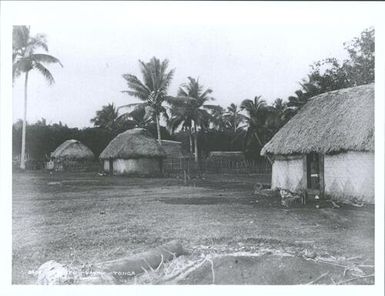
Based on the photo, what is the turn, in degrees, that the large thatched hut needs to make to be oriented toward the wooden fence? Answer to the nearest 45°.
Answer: approximately 90° to its right

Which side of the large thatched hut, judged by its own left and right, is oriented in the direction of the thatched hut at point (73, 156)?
right

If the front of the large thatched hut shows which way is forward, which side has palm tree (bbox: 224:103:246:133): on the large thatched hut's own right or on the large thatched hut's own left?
on the large thatched hut's own right

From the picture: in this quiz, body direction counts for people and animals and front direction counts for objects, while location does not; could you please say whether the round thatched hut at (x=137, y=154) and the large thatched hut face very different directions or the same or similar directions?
same or similar directions

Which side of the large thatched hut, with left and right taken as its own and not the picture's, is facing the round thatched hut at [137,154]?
right

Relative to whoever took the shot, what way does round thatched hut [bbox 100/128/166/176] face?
facing the viewer and to the left of the viewer

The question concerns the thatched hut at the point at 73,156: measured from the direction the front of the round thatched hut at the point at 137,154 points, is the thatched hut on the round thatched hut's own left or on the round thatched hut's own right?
on the round thatched hut's own right

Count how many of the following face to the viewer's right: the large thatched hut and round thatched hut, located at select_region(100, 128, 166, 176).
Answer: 0

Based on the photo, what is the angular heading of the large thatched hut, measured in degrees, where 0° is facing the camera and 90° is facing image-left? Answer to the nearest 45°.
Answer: approximately 45°
